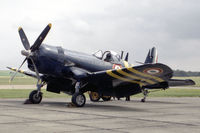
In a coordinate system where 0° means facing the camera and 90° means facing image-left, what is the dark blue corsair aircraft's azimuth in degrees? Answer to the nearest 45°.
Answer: approximately 45°
